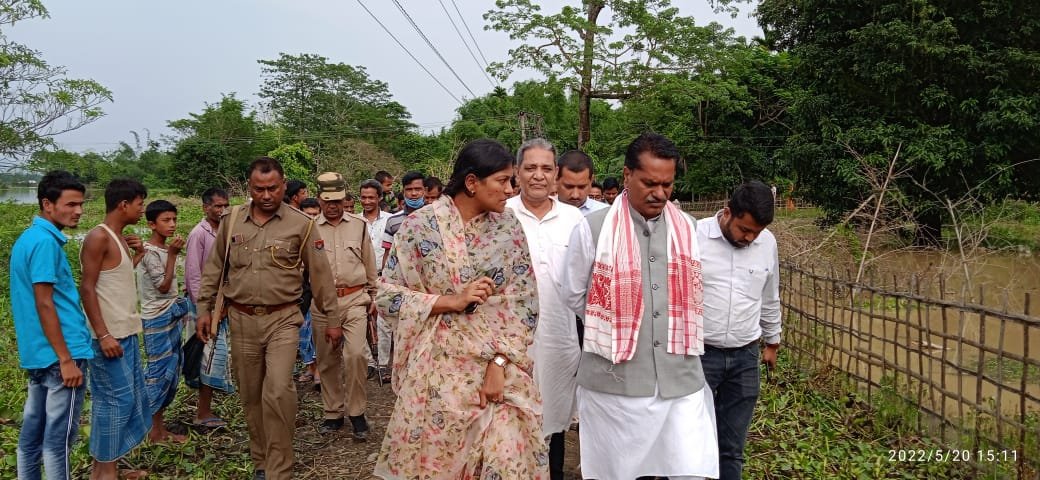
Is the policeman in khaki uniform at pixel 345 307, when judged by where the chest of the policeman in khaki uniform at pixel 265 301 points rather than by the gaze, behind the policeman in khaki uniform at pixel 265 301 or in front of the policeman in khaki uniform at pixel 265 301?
behind

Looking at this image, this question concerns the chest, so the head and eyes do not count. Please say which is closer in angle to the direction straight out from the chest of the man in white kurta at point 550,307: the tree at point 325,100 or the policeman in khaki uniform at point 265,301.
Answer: the policeman in khaki uniform

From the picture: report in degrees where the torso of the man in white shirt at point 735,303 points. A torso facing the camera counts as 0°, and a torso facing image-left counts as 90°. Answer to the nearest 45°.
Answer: approximately 0°

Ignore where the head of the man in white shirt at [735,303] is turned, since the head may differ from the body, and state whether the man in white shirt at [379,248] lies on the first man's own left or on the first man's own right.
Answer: on the first man's own right

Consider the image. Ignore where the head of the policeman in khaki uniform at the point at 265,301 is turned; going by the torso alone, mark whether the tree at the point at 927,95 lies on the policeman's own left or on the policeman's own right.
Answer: on the policeman's own left

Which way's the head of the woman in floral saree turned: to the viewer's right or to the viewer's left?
to the viewer's right

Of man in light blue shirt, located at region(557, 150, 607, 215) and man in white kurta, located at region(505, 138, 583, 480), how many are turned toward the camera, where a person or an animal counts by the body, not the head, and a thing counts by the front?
2

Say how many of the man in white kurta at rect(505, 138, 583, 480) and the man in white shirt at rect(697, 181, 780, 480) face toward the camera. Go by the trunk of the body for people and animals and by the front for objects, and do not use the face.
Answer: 2
